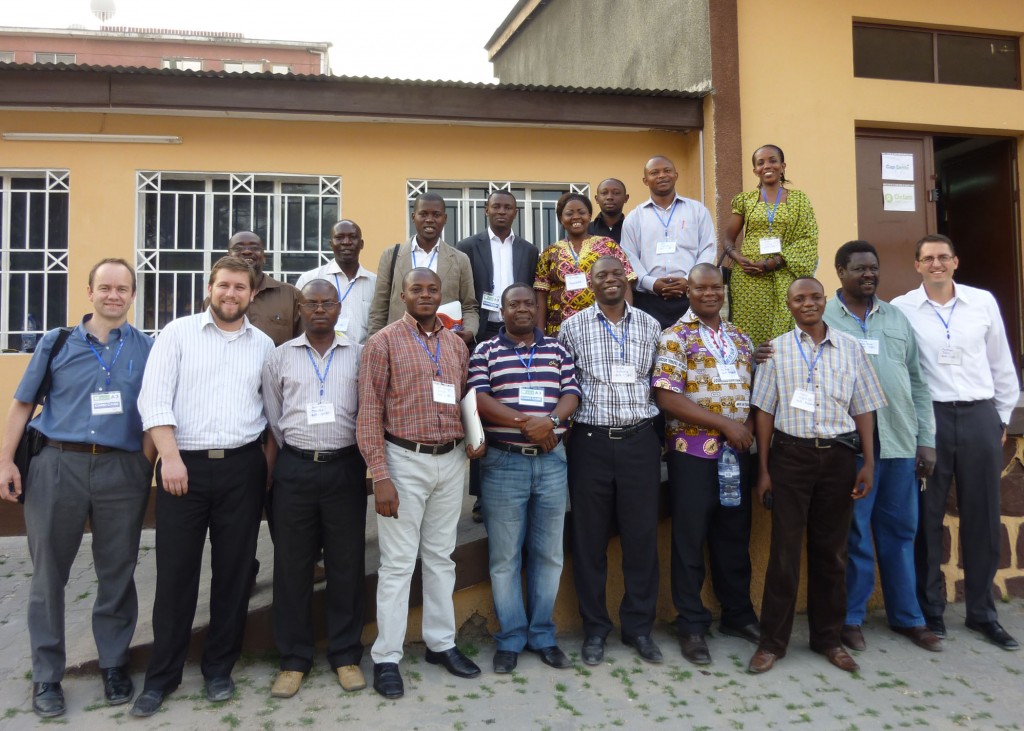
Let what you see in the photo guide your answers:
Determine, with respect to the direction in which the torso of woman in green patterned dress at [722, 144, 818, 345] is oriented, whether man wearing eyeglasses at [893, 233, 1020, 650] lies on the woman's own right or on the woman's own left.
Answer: on the woman's own left

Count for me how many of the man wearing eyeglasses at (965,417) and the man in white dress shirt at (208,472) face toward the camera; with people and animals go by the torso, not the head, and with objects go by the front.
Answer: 2

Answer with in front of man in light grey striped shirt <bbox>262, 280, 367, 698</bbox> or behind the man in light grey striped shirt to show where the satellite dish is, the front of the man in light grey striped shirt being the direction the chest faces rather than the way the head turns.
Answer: behind

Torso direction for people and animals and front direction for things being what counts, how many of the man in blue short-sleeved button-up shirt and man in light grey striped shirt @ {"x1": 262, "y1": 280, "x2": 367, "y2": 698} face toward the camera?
2

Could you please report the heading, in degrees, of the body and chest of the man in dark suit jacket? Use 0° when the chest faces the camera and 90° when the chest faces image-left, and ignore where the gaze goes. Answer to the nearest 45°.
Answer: approximately 0°

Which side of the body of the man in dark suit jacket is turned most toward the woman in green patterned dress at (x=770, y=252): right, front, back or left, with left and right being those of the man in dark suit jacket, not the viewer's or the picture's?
left

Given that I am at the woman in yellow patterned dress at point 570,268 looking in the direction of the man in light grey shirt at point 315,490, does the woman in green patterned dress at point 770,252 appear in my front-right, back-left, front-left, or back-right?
back-left

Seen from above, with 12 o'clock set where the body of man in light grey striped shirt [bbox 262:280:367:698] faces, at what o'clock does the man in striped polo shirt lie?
The man in striped polo shirt is roughly at 9 o'clock from the man in light grey striped shirt.

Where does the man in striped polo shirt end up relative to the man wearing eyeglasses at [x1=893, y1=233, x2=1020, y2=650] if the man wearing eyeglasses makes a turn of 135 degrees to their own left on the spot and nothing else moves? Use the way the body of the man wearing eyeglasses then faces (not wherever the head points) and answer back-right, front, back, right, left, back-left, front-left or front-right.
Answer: back
